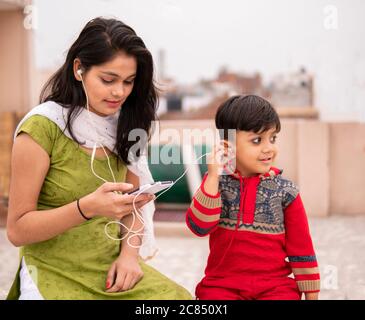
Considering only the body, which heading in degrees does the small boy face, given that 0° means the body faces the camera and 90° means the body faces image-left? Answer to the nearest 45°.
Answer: approximately 0°

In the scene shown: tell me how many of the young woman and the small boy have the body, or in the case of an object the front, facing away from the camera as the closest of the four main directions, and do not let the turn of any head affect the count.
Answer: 0

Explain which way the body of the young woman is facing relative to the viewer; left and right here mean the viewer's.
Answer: facing the viewer and to the right of the viewer

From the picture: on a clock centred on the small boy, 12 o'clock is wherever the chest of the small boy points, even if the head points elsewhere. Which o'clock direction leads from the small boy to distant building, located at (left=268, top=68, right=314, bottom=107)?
The distant building is roughly at 6 o'clock from the small boy.

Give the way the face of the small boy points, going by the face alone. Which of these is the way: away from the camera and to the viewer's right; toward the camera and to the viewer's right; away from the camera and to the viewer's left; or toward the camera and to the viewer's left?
toward the camera and to the viewer's right
